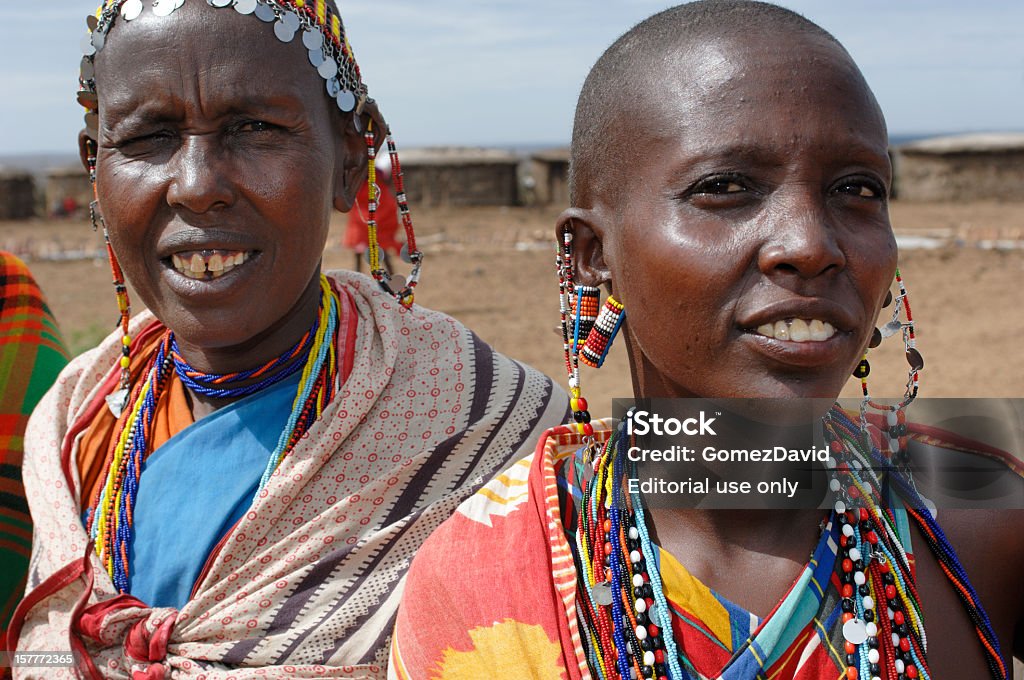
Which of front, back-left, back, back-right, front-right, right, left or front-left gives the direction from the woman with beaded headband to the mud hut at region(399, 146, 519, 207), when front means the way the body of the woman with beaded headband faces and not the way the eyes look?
back-right

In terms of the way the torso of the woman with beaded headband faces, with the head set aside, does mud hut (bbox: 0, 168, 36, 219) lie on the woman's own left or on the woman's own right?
on the woman's own right

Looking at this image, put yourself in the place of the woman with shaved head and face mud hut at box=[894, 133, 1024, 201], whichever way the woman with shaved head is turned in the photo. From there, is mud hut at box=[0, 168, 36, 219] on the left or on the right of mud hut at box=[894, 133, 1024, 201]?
left

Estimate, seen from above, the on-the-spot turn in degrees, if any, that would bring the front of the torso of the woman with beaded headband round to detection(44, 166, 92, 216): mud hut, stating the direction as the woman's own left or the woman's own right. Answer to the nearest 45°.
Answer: approximately 135° to the woman's own right

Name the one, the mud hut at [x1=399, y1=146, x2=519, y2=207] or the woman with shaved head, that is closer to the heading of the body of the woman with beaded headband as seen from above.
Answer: the woman with shaved head

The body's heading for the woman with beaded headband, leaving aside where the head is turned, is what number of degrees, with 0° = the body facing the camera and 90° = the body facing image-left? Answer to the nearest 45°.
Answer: approximately 45°

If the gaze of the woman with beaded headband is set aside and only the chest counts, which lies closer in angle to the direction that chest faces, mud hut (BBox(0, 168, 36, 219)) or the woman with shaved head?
the woman with shaved head

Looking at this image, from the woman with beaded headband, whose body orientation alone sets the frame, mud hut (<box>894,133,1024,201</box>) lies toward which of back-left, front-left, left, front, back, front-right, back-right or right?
back

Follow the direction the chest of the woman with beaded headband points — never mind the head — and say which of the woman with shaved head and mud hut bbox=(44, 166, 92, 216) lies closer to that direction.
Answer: the woman with shaved head

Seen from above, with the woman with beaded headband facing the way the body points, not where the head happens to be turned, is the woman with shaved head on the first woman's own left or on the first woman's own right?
on the first woman's own left

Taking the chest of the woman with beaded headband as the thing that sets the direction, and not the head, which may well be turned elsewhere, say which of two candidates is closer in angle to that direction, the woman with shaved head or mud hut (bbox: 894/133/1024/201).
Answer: the woman with shaved head
